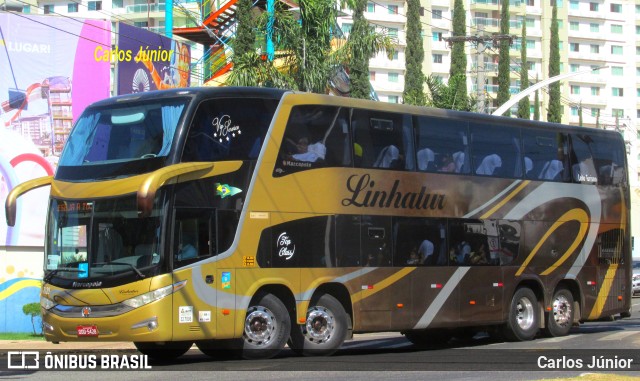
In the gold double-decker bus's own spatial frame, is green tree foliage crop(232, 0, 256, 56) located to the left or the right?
on its right

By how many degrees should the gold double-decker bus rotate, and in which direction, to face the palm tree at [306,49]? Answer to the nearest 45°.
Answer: approximately 135° to its right

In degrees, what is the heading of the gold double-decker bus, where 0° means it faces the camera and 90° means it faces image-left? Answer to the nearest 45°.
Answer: approximately 45°

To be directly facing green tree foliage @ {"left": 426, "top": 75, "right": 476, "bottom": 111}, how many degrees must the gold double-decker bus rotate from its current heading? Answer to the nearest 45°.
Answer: approximately 135° to its right
